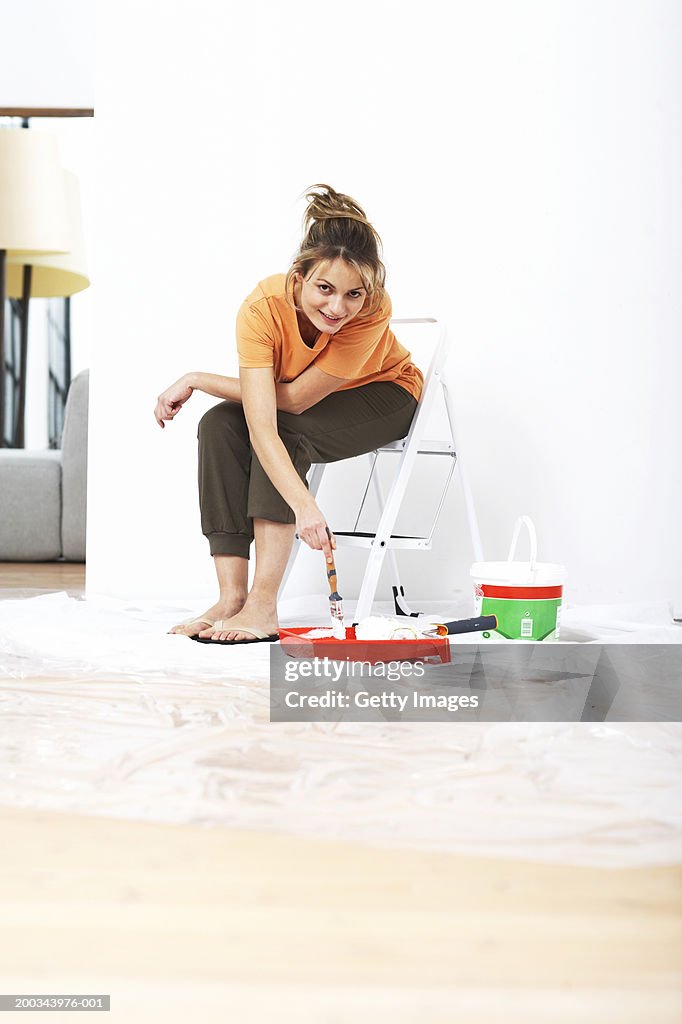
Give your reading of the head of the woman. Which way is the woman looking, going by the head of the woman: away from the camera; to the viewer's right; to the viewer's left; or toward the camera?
toward the camera

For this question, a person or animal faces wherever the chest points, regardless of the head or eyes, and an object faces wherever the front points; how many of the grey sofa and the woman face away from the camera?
0

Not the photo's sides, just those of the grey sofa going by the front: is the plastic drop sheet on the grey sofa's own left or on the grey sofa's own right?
on the grey sofa's own left

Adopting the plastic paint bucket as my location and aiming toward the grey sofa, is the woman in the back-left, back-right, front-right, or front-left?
front-left

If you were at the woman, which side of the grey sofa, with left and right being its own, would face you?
left

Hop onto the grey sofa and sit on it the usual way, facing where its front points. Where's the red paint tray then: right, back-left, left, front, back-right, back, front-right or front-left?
left

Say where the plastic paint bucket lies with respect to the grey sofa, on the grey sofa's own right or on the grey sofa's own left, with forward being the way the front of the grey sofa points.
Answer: on the grey sofa's own left

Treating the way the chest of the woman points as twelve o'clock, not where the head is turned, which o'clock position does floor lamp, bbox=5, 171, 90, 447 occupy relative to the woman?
The floor lamp is roughly at 4 o'clock from the woman.

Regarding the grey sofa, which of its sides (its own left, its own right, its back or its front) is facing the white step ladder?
left

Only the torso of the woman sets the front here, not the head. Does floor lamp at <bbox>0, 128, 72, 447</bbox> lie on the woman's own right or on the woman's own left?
on the woman's own right
